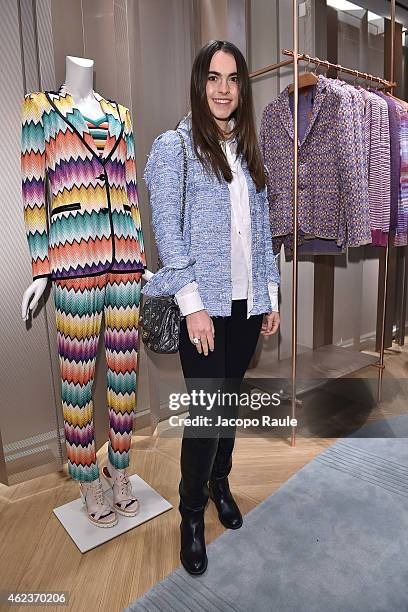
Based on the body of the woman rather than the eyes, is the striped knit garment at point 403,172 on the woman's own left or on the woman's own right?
on the woman's own left

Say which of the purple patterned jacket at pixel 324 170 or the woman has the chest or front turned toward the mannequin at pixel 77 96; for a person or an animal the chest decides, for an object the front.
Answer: the purple patterned jacket

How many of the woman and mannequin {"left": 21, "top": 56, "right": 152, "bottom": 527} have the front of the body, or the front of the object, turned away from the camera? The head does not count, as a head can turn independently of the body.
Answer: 0

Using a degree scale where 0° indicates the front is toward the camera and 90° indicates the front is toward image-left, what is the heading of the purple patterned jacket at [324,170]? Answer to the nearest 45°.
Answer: approximately 45°

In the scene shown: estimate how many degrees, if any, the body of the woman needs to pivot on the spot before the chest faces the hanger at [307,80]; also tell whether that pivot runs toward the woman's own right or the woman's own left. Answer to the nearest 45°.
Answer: approximately 90° to the woman's own left

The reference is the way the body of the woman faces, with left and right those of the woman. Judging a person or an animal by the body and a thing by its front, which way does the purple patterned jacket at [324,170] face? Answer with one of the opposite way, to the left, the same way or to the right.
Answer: to the right

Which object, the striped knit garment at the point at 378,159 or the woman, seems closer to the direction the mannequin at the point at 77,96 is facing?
the woman

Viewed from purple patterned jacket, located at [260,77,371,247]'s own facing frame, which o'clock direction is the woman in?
The woman is roughly at 11 o'clock from the purple patterned jacket.

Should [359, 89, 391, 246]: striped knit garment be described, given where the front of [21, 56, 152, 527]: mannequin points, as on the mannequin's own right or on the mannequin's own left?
on the mannequin's own left

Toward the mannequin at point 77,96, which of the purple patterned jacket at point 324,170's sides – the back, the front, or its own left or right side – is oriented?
front

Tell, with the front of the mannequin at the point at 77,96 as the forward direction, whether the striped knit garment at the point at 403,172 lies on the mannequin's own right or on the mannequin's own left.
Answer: on the mannequin's own left

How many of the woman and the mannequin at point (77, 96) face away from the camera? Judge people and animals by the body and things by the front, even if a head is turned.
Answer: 0

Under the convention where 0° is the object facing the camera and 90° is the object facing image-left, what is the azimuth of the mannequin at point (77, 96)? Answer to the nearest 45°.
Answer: approximately 315°
